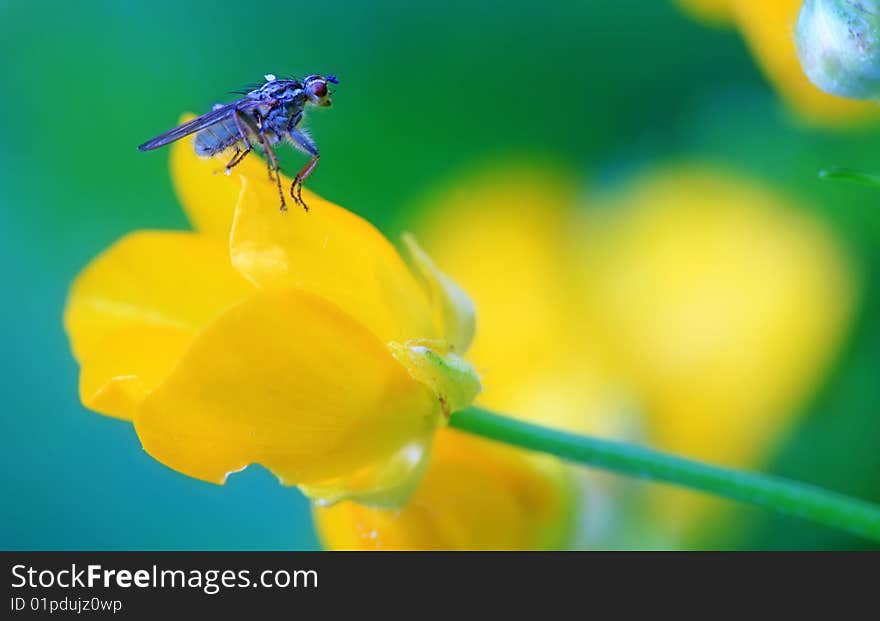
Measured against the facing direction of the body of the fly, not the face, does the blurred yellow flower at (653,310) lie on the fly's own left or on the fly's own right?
on the fly's own left

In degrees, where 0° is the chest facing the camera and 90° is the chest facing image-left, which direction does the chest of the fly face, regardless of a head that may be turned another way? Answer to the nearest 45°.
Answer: approximately 270°
